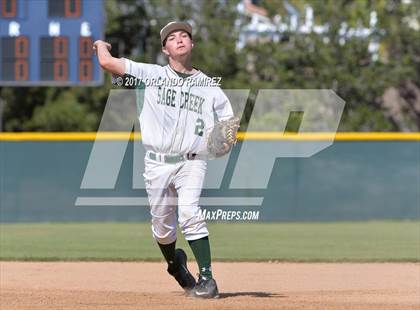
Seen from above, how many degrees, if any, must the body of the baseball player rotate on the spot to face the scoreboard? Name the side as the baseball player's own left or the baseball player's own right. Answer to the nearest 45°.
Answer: approximately 180°

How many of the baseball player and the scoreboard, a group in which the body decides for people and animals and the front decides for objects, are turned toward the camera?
2

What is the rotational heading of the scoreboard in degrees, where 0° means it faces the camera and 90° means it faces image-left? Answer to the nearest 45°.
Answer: approximately 0°

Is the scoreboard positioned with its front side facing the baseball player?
yes

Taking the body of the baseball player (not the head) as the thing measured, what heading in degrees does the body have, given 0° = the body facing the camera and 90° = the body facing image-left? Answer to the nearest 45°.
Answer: approximately 0°
